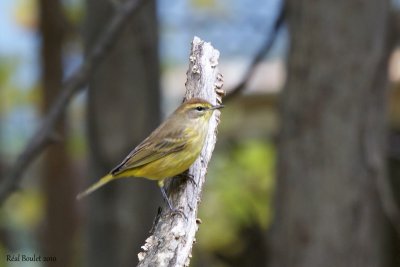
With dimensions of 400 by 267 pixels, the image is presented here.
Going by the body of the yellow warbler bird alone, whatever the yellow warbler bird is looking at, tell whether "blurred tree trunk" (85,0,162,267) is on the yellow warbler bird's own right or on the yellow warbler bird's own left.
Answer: on the yellow warbler bird's own left

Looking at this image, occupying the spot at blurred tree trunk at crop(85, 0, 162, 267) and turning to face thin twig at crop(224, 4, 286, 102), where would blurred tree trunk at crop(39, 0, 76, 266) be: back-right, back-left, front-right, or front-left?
back-left

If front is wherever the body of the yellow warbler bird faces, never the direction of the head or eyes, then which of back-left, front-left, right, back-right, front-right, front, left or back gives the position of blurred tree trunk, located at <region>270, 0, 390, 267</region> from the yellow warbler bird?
front-left

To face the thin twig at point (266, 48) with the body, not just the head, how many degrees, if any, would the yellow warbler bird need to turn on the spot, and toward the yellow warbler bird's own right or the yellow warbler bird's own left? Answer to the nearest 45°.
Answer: approximately 45° to the yellow warbler bird's own left

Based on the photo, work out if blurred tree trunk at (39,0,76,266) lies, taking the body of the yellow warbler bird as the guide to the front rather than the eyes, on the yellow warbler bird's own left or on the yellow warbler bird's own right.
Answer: on the yellow warbler bird's own left

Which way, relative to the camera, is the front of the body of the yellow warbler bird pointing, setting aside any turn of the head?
to the viewer's right
